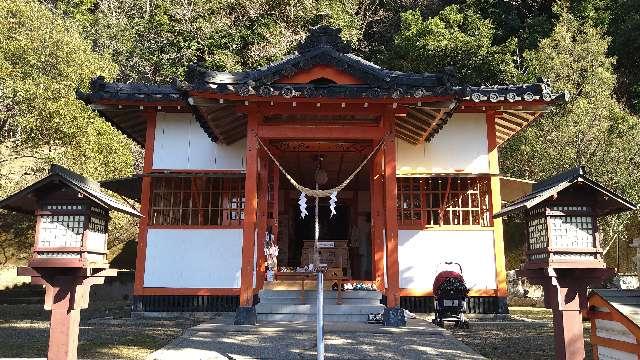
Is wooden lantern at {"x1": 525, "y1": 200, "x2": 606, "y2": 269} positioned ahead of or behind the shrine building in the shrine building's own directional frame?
ahead

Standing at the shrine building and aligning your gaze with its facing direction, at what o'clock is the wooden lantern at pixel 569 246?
The wooden lantern is roughly at 11 o'clock from the shrine building.

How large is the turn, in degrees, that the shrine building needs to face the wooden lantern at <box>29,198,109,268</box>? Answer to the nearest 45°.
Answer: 0° — it already faces it

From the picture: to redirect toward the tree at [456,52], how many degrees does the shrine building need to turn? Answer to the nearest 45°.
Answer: approximately 135° to its left

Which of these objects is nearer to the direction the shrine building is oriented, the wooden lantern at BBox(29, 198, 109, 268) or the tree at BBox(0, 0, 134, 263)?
the wooden lantern

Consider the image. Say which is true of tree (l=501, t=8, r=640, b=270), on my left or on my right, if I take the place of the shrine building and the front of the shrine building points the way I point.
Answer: on my left

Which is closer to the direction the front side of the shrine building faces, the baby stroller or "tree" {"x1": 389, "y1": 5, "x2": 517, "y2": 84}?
the baby stroller

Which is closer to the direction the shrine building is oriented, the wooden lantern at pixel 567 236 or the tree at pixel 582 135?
the wooden lantern

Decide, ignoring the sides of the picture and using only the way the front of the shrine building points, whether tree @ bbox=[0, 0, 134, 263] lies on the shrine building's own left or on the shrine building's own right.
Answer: on the shrine building's own right

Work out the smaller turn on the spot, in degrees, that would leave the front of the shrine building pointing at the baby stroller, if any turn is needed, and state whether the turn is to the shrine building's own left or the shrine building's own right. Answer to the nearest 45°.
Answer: approximately 45° to the shrine building's own left

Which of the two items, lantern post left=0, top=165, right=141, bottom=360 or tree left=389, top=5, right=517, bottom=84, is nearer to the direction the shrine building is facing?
the lantern post

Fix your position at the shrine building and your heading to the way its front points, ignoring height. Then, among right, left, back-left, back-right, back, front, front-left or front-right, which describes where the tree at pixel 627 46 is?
back-left

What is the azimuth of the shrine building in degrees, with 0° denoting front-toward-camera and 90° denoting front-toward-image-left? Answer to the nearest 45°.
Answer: approximately 0°
